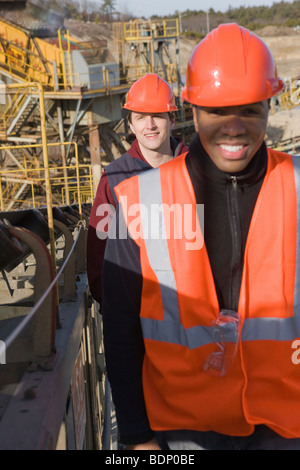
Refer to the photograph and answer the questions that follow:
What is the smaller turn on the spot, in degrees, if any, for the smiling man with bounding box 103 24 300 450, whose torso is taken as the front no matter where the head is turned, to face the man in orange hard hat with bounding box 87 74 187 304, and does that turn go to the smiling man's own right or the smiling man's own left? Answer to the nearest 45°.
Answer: approximately 180°

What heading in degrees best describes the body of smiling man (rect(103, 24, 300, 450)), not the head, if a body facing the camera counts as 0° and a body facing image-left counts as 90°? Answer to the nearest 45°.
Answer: approximately 0°
